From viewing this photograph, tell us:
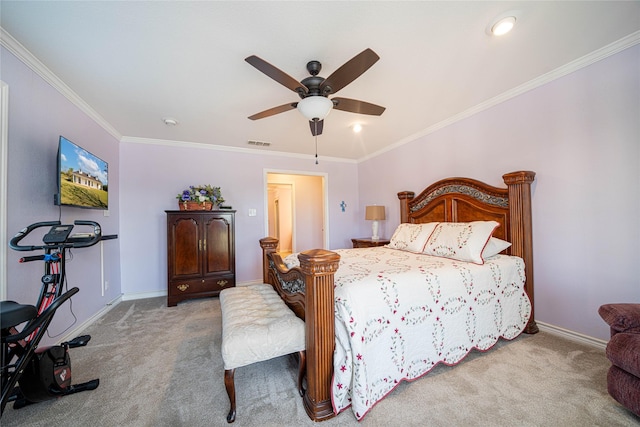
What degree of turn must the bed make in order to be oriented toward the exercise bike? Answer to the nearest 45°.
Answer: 0° — it already faces it

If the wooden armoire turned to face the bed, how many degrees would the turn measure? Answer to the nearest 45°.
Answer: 0° — it already faces it

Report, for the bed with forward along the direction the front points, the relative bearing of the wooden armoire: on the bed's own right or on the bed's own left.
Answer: on the bed's own right

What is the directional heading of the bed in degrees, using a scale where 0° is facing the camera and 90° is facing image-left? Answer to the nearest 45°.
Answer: approximately 45°

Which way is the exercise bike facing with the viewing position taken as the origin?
facing away from the viewer and to the right of the viewer

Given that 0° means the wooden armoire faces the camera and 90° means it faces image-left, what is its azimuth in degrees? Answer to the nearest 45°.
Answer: approximately 315°
